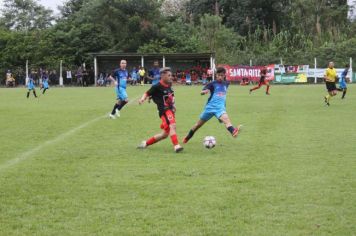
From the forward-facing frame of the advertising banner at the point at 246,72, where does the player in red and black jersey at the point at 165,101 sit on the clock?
The player in red and black jersey is roughly at 12 o'clock from the advertising banner.

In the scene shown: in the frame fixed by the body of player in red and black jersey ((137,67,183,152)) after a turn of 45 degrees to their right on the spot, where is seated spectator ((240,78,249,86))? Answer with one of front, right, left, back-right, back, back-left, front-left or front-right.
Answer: back

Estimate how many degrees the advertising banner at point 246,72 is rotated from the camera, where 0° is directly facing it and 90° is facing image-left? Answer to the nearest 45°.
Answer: approximately 0°

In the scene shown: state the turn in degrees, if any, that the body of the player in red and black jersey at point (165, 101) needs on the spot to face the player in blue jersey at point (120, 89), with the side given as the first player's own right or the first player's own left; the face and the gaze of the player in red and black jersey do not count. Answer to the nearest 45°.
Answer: approximately 135° to the first player's own left
